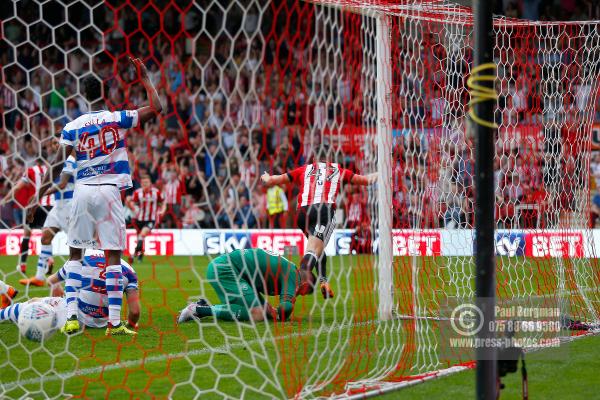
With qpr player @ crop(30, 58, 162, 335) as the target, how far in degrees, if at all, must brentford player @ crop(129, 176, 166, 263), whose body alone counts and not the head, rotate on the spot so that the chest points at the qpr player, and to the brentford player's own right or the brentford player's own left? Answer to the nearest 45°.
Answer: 0° — they already face them

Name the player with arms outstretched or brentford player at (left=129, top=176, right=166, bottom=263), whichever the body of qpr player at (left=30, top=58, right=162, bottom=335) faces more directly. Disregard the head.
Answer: the brentford player

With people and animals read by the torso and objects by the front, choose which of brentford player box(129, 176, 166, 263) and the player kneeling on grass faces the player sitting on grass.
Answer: the brentford player

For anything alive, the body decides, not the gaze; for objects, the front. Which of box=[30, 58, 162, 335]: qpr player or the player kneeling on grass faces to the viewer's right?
the player kneeling on grass

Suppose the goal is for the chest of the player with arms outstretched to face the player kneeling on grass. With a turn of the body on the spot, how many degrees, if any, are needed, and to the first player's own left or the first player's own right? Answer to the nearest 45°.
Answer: approximately 135° to the first player's own left

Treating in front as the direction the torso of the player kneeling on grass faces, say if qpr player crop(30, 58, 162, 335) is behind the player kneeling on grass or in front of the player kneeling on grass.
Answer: behind

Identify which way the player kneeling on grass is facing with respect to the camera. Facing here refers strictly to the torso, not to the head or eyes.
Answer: to the viewer's right

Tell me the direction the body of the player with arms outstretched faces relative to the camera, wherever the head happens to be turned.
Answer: away from the camera
